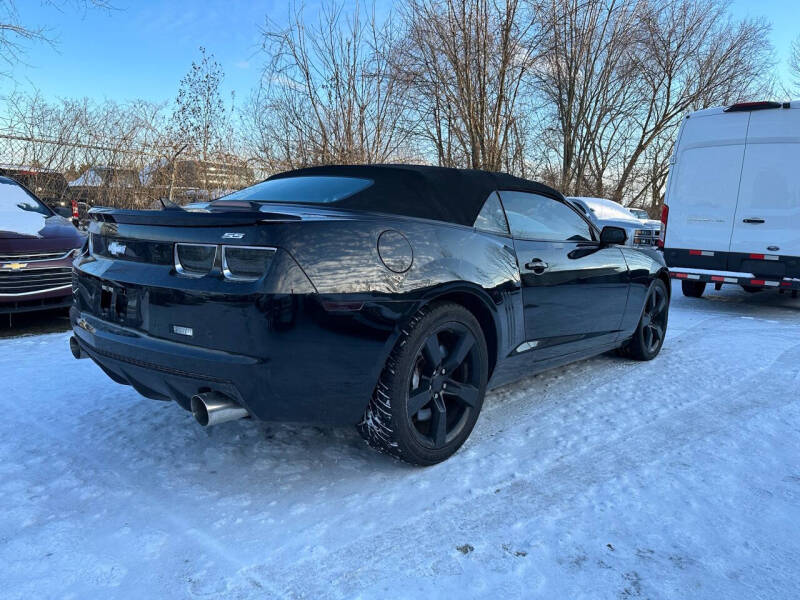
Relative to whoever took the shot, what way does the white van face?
facing away from the viewer

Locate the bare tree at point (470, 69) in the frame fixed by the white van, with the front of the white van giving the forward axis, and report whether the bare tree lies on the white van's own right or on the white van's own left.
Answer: on the white van's own left

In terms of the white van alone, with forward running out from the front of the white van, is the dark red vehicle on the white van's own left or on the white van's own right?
on the white van's own left

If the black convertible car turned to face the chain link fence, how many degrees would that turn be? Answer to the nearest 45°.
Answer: approximately 90° to its left

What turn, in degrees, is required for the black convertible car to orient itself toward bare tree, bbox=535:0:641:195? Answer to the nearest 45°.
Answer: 0° — it already faces it

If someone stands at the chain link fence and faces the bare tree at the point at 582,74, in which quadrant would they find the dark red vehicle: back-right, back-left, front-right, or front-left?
back-right

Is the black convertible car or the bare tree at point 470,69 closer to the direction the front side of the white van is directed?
the bare tree

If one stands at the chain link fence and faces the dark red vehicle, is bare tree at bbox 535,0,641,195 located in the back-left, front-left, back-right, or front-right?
back-left

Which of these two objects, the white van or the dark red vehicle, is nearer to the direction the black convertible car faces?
the white van

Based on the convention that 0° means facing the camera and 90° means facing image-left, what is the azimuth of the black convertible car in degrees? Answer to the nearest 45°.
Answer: approximately 225°

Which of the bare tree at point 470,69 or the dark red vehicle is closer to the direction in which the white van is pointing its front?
the bare tree

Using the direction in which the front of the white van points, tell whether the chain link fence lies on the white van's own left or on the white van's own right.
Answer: on the white van's own left

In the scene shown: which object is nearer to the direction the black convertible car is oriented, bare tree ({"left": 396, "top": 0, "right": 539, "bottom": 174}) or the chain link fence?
the bare tree
